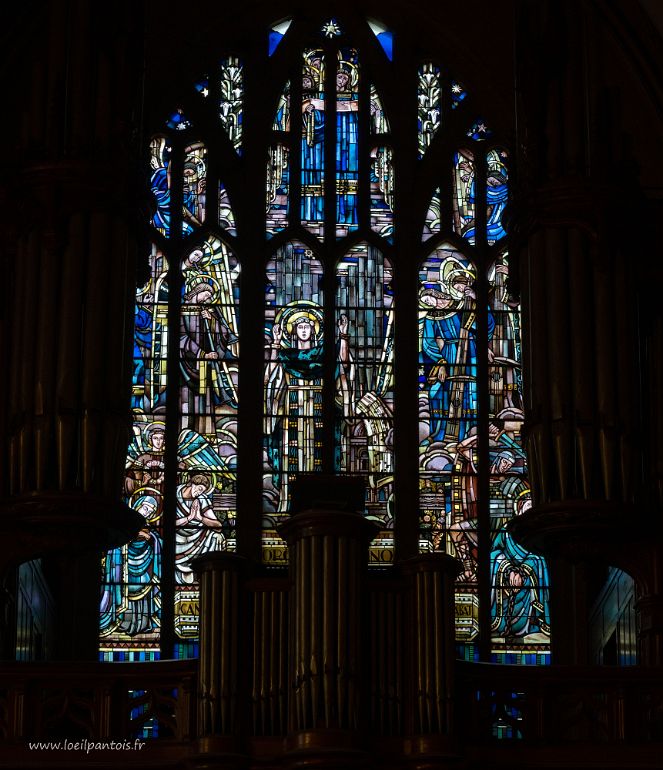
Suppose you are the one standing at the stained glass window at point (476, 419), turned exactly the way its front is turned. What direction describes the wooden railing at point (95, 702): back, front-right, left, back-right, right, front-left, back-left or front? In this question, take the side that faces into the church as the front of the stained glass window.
front-right

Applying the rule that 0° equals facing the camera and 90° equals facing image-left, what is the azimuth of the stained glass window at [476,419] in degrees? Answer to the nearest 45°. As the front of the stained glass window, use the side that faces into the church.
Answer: approximately 0°
